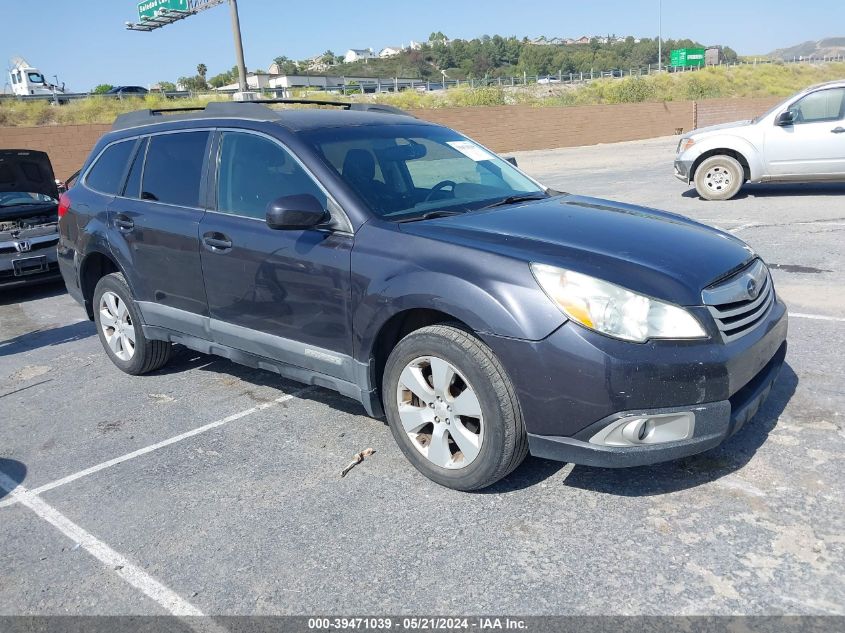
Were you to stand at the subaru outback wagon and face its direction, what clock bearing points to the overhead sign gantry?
The overhead sign gantry is roughly at 7 o'clock from the subaru outback wagon.

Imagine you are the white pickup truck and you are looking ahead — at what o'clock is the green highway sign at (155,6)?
The green highway sign is roughly at 1 o'clock from the white pickup truck.

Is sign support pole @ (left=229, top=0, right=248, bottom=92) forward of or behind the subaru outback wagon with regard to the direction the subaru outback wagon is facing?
behind

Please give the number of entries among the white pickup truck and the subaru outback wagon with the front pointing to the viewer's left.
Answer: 1

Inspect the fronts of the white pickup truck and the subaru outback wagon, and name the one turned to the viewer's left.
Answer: the white pickup truck

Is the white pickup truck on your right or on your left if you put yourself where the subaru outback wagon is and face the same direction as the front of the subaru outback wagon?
on your left

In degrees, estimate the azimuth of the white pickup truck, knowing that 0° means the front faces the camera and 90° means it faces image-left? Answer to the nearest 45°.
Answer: approximately 90°

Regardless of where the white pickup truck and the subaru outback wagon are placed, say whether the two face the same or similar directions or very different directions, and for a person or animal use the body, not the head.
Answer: very different directions

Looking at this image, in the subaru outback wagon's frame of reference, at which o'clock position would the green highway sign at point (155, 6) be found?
The green highway sign is roughly at 7 o'clock from the subaru outback wagon.

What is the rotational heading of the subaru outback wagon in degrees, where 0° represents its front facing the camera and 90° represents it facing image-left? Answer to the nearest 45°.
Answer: approximately 315°
